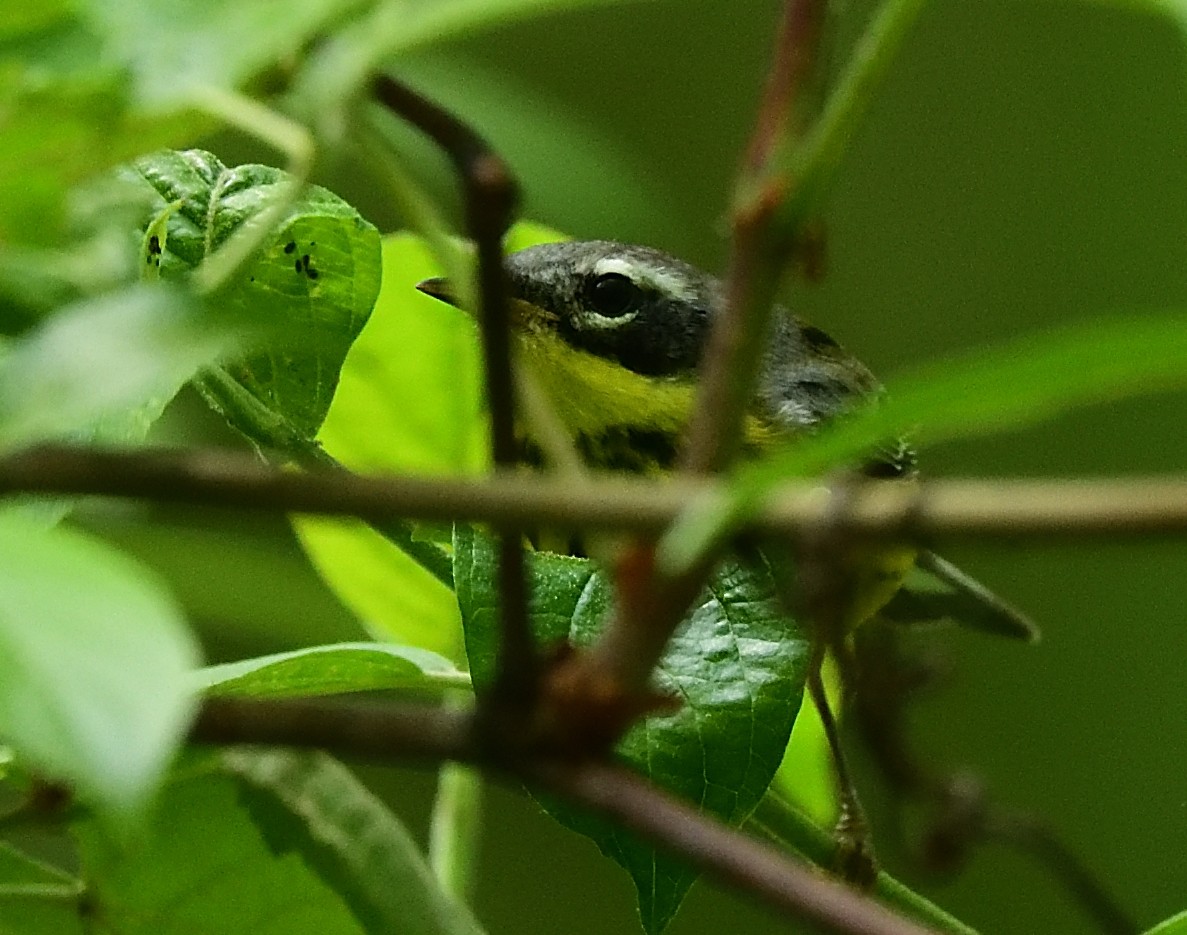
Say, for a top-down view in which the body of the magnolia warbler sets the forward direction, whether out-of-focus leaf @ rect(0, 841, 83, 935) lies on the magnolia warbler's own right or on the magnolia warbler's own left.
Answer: on the magnolia warbler's own left

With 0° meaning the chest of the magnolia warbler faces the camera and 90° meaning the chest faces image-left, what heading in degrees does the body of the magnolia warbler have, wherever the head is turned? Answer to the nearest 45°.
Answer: approximately 90°

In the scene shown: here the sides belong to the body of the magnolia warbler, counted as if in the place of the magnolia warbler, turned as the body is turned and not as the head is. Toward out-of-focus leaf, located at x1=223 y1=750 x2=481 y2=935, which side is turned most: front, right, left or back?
front

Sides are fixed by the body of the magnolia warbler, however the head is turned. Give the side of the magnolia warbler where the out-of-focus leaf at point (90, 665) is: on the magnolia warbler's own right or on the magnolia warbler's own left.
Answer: on the magnolia warbler's own left
